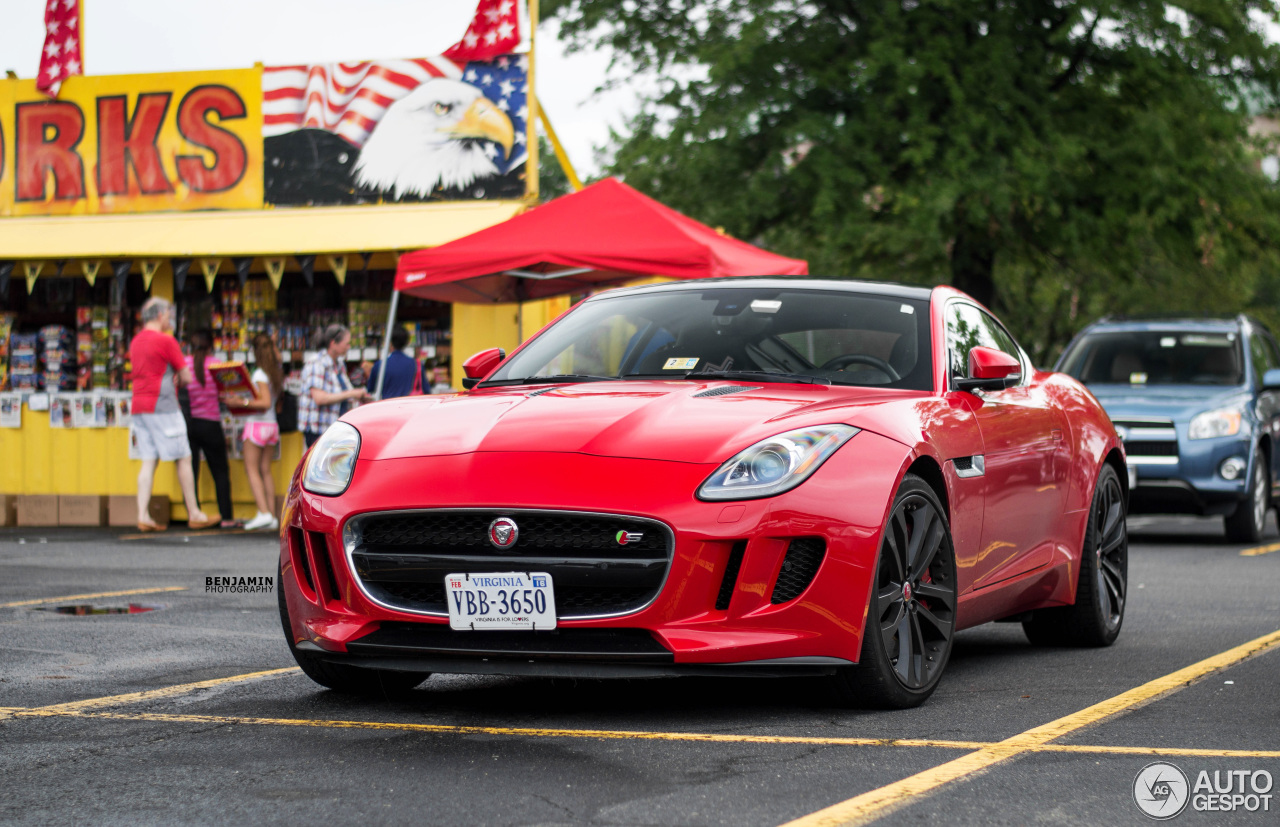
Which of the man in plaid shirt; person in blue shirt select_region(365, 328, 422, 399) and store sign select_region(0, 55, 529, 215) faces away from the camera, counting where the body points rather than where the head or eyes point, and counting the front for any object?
the person in blue shirt

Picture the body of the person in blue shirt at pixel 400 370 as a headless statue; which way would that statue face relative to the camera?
away from the camera

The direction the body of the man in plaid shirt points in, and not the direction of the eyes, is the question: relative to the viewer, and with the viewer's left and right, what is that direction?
facing to the right of the viewer

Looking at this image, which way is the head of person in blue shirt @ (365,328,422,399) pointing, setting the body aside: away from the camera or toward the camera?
away from the camera

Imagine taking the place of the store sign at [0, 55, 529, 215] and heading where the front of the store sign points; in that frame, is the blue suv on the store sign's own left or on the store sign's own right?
on the store sign's own left

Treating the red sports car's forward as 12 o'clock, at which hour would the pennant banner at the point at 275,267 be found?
The pennant banner is roughly at 4 o'clock from the red sports car.

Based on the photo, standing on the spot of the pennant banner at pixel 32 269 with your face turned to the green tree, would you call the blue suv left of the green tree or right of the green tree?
right

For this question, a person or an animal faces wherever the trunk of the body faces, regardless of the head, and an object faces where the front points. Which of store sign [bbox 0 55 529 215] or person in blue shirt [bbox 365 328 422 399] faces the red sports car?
the store sign

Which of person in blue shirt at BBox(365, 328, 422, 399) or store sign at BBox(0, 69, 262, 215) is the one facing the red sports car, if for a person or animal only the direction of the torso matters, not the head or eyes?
the store sign

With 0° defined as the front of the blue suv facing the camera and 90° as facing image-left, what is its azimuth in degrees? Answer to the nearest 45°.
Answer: approximately 45°

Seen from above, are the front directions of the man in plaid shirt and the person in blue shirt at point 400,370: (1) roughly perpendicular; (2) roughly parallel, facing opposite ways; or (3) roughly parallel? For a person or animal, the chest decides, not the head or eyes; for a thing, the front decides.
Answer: roughly perpendicular
